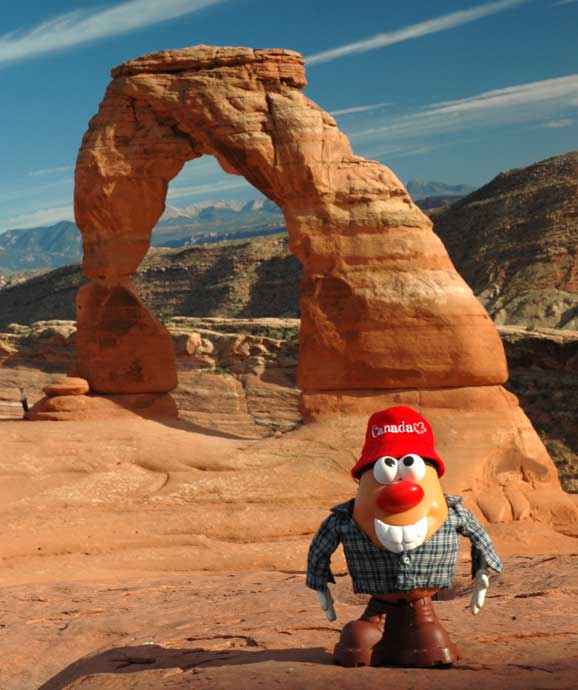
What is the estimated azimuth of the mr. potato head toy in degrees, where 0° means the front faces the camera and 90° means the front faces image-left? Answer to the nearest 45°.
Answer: approximately 0°

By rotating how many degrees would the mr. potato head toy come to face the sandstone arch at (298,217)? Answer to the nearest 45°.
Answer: approximately 180°
